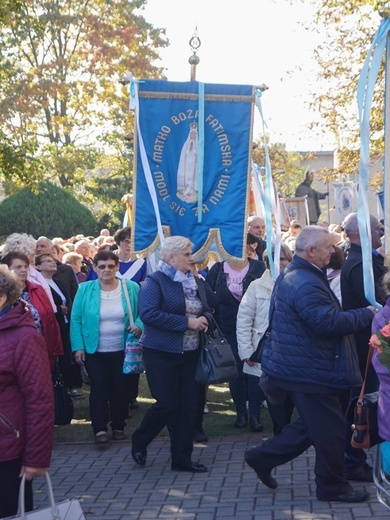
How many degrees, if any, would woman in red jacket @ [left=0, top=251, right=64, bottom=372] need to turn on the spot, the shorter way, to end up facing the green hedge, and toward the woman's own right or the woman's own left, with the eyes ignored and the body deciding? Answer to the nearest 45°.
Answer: approximately 180°

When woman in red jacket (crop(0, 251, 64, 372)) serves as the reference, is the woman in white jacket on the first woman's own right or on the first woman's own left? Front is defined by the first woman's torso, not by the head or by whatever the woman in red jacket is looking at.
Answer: on the first woman's own left

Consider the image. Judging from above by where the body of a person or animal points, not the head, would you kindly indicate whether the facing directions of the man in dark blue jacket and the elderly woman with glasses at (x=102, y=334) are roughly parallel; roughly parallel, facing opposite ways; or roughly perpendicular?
roughly perpendicular

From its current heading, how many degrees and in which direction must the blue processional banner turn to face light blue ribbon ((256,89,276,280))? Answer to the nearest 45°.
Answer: approximately 45° to its left

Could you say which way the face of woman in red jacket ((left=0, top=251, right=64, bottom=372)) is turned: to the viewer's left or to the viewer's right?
to the viewer's right
